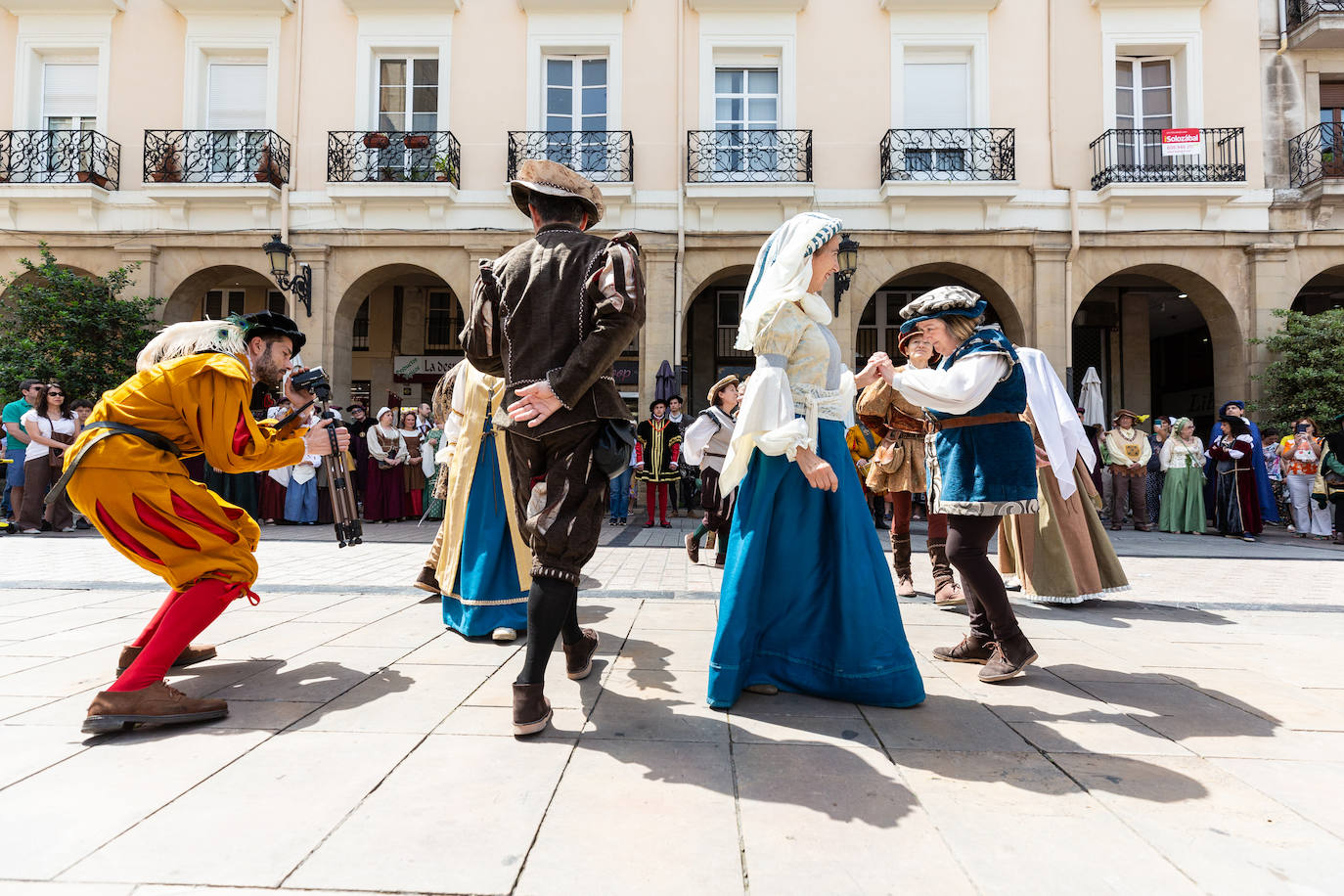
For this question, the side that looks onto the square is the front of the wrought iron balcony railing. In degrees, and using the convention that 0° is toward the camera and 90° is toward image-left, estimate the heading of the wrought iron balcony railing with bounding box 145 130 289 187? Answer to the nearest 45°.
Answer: approximately 0°

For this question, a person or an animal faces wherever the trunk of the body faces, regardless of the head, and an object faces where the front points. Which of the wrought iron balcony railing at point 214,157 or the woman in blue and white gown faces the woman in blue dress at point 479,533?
the wrought iron balcony railing

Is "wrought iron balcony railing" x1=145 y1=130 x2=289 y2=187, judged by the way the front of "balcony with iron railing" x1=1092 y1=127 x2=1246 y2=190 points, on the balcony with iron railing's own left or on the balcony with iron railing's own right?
on the balcony with iron railing's own right

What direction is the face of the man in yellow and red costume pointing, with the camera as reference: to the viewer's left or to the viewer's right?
to the viewer's right

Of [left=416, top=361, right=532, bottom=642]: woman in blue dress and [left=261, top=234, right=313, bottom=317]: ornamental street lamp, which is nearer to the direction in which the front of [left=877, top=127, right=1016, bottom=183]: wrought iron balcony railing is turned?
the woman in blue dress

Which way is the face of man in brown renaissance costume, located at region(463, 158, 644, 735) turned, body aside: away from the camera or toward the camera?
away from the camera

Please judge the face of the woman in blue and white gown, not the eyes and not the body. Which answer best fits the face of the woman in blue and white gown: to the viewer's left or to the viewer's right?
to the viewer's right

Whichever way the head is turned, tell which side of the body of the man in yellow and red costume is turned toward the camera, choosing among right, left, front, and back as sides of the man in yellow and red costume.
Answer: right

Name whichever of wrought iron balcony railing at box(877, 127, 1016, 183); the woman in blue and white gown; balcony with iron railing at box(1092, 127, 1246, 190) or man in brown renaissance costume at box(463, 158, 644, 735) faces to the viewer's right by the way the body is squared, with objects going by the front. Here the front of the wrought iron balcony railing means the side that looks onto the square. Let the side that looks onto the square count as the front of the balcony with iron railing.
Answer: the woman in blue and white gown

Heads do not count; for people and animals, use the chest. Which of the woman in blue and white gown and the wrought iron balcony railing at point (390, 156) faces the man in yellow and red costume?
the wrought iron balcony railing

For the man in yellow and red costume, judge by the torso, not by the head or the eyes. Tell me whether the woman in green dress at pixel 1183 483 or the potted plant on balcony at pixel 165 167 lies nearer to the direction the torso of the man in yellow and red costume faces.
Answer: the woman in green dress
